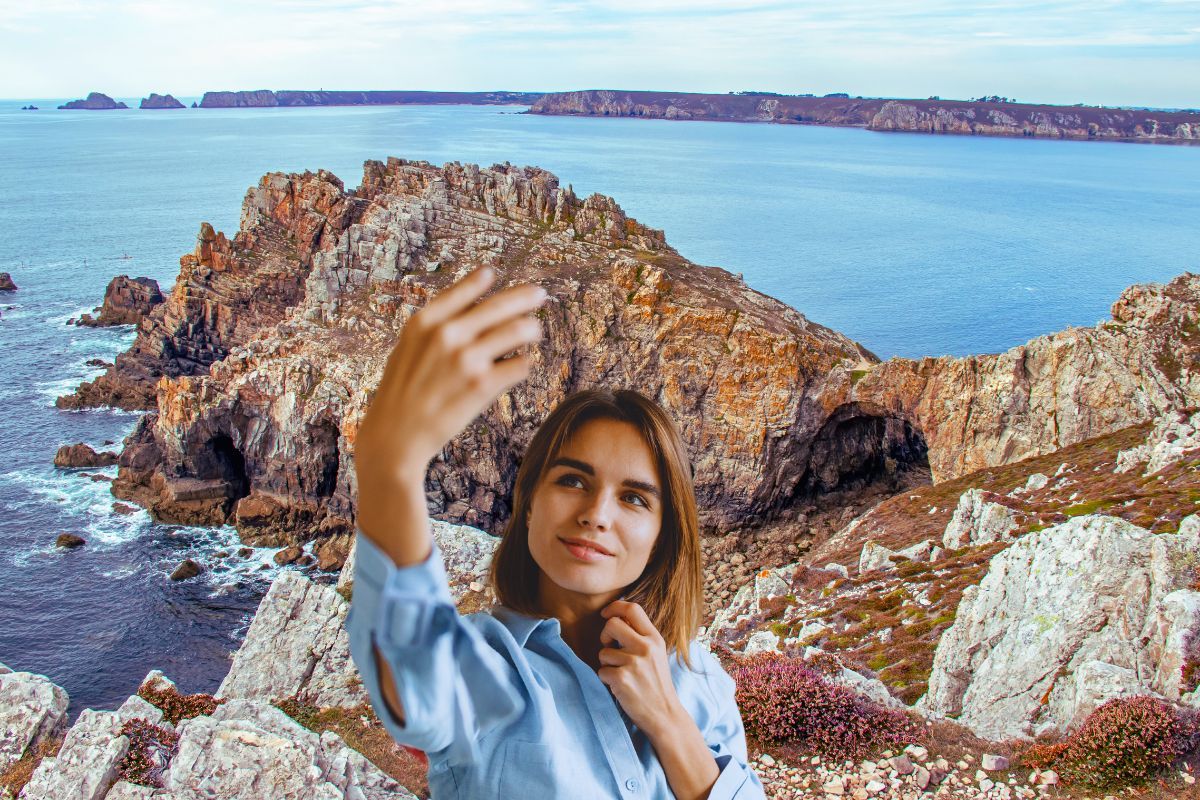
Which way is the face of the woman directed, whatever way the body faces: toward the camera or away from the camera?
toward the camera

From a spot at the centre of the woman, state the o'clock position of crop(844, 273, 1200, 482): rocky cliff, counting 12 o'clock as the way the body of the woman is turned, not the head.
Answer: The rocky cliff is roughly at 7 o'clock from the woman.

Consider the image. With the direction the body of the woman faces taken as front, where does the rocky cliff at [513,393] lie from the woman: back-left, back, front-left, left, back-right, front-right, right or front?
back

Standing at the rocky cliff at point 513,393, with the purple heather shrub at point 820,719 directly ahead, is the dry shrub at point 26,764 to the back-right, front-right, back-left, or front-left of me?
front-right

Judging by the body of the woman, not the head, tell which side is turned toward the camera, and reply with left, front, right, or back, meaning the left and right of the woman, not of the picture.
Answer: front
